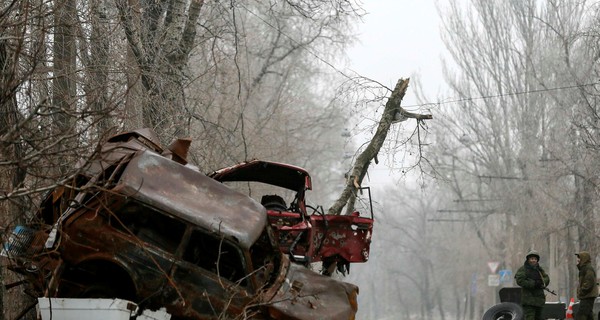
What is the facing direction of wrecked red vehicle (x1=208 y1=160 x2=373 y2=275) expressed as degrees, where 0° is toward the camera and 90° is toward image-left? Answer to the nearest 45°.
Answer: approximately 270°

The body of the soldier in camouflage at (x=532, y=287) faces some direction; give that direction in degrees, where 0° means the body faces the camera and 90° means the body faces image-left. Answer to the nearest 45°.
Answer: approximately 0°

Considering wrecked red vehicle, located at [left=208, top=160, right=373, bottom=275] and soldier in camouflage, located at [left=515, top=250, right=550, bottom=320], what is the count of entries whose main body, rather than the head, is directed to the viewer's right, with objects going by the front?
1

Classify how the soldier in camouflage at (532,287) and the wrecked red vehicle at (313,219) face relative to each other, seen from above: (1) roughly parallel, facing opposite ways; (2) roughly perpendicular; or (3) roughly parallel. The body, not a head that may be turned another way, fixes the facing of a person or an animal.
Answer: roughly perpendicular

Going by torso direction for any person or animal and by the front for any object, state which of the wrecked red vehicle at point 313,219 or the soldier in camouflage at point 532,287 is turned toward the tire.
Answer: the wrecked red vehicle
